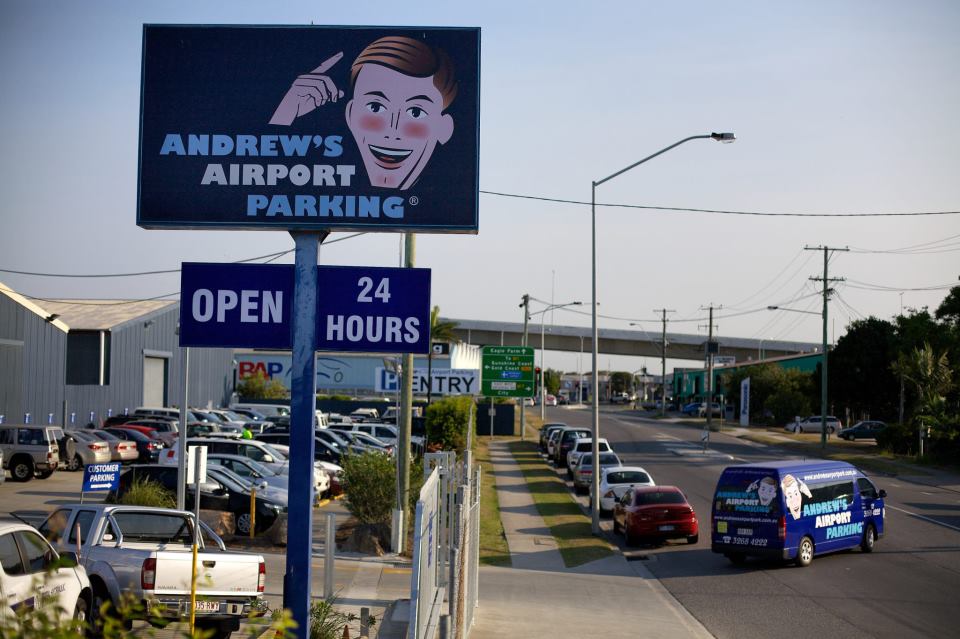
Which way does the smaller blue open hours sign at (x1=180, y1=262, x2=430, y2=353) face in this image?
toward the camera

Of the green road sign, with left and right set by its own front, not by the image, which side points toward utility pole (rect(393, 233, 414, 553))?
front

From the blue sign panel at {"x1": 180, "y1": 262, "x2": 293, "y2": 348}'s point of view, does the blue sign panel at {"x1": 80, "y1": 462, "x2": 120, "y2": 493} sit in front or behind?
behind

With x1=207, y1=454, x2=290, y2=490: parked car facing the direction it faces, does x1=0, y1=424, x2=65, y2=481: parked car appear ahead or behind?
behind

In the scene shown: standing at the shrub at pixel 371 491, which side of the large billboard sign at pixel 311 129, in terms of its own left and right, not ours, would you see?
back

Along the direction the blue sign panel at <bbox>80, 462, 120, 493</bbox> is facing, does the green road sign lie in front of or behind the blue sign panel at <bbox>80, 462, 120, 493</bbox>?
behind

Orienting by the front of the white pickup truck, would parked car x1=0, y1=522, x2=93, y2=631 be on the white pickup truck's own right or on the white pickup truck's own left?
on the white pickup truck's own left

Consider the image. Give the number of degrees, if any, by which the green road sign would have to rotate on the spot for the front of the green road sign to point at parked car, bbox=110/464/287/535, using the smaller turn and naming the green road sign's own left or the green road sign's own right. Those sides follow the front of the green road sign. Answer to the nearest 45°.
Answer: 0° — it already faces it

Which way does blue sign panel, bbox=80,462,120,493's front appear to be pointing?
toward the camera
